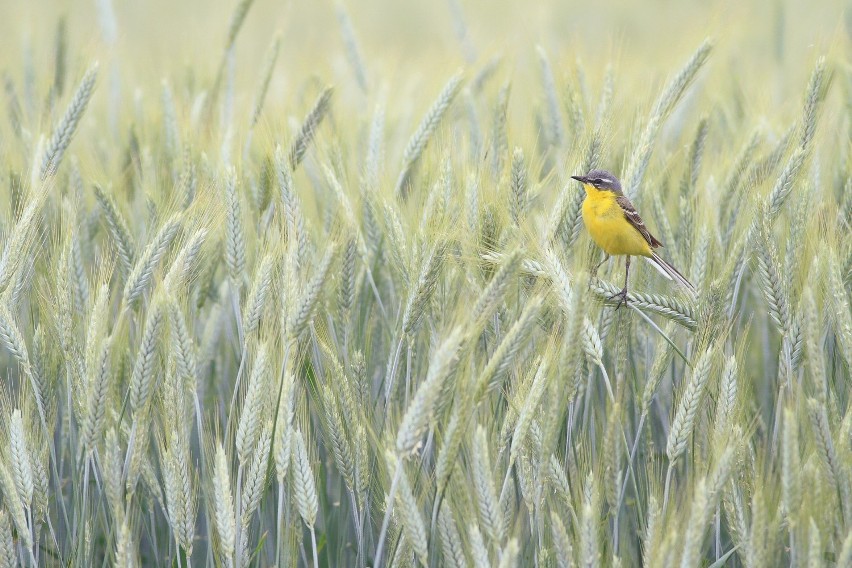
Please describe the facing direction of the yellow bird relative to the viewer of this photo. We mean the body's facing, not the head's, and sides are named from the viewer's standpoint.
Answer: facing the viewer and to the left of the viewer
